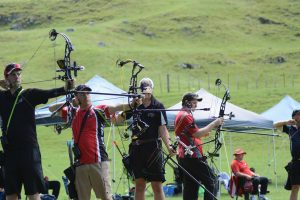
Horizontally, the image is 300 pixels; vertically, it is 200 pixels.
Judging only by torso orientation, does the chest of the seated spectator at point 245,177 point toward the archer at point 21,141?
no

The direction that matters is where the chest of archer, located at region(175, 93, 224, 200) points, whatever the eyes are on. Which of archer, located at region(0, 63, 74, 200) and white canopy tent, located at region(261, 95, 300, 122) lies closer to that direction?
the white canopy tent

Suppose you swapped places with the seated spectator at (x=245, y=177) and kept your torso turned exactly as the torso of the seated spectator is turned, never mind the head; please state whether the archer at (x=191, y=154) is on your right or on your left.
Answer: on your right

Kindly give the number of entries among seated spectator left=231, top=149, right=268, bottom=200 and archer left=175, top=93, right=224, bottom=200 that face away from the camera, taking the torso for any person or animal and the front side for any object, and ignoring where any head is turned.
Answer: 0

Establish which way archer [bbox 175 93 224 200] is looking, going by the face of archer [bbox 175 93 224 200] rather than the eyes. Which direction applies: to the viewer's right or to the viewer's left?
to the viewer's right

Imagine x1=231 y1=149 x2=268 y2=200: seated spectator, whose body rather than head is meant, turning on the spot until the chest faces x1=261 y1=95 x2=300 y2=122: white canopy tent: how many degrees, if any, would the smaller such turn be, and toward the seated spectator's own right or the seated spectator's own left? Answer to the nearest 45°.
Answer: approximately 135° to the seated spectator's own left
